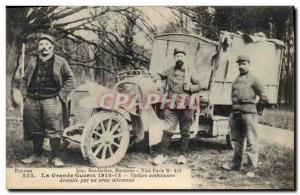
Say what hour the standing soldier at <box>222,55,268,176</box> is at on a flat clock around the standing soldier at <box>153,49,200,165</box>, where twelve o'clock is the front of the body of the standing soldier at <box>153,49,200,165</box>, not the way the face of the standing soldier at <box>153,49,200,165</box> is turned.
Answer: the standing soldier at <box>222,55,268,176</box> is roughly at 9 o'clock from the standing soldier at <box>153,49,200,165</box>.

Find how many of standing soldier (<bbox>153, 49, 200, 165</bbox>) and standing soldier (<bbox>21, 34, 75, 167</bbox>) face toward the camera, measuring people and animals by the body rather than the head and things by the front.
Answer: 2

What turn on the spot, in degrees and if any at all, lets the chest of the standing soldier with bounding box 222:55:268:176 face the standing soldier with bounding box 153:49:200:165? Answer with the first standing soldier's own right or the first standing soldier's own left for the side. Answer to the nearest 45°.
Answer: approximately 45° to the first standing soldier's own right

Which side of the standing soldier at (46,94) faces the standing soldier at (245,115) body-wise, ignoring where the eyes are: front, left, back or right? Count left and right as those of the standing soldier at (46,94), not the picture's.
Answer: left

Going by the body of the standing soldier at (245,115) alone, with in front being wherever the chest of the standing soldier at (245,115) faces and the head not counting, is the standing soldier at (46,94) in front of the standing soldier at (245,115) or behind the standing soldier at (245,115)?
in front

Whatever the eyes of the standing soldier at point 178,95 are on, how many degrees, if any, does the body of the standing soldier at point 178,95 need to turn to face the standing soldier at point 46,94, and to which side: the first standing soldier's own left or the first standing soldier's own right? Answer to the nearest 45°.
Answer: approximately 90° to the first standing soldier's own right

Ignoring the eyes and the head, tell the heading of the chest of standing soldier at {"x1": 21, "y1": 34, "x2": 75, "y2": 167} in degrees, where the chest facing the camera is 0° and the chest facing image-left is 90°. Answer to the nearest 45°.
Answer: approximately 0°

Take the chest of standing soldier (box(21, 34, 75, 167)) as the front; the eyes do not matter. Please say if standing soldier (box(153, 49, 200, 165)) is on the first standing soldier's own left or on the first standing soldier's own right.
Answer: on the first standing soldier's own left

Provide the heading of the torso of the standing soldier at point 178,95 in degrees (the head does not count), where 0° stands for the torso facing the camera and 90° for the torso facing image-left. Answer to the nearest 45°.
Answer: approximately 0°
